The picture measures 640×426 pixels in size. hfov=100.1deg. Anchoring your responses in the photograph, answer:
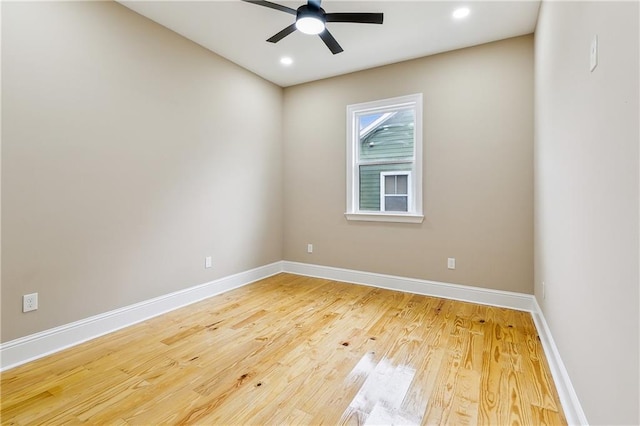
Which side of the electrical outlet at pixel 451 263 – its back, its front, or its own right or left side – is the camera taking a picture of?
front

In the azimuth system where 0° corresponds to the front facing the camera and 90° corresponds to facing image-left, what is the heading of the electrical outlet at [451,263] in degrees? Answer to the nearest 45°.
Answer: approximately 0°
